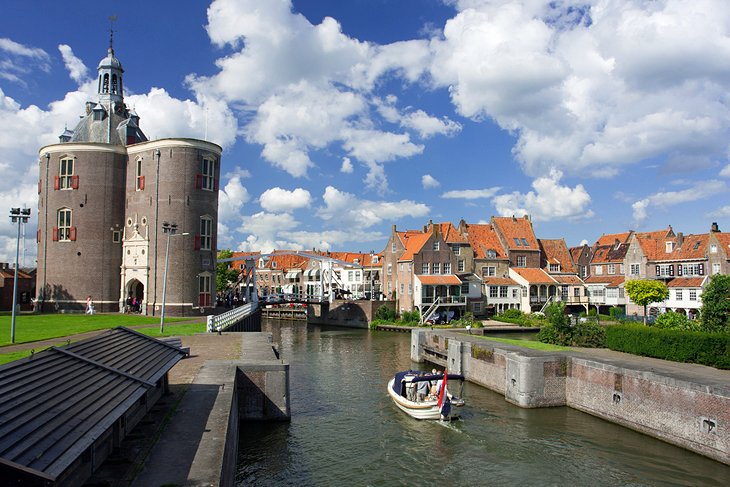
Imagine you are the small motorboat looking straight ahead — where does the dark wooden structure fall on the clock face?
The dark wooden structure is roughly at 8 o'clock from the small motorboat.

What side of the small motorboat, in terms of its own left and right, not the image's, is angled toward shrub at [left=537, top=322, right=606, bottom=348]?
right

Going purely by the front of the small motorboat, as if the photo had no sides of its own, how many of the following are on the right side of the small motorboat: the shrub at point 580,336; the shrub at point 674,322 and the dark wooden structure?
2

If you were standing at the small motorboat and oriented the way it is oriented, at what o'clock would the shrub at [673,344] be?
The shrub is roughly at 4 o'clock from the small motorboat.

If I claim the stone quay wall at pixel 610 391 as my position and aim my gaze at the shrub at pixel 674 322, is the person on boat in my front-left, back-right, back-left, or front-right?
back-left

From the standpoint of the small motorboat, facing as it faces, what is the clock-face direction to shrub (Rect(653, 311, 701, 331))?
The shrub is roughly at 3 o'clock from the small motorboat.
